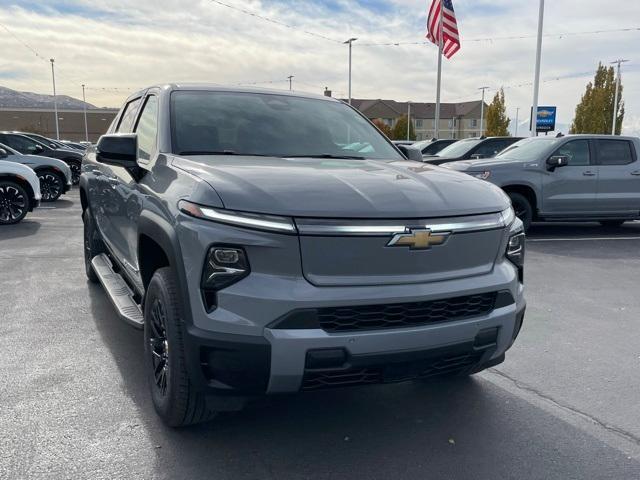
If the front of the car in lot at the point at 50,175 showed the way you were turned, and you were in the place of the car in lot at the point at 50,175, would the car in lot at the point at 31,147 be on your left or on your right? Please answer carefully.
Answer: on your left

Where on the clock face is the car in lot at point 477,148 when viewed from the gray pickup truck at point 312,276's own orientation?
The car in lot is roughly at 8 o'clock from the gray pickup truck.

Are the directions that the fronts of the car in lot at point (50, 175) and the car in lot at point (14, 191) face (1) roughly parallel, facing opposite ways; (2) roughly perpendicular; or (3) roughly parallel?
roughly parallel

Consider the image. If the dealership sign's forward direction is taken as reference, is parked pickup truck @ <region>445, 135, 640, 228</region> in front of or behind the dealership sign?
in front

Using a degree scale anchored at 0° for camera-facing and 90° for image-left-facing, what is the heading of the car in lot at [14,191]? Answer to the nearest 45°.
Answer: approximately 270°

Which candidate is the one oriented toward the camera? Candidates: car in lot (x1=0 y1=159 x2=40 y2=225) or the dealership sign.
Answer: the dealership sign

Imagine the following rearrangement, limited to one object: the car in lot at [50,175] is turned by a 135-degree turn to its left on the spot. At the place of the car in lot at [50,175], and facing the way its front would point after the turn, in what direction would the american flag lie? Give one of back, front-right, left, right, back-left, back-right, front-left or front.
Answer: back-right

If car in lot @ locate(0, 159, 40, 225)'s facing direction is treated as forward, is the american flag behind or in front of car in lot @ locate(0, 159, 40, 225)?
in front

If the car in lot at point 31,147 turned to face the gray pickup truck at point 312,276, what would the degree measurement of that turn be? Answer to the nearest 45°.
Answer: approximately 90° to its right

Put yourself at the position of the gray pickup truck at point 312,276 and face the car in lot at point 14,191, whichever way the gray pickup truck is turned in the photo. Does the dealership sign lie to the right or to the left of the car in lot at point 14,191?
right

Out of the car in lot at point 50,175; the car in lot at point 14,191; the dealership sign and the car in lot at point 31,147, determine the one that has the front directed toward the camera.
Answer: the dealership sign

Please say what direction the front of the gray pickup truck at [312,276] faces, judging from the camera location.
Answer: facing the viewer and to the right of the viewer

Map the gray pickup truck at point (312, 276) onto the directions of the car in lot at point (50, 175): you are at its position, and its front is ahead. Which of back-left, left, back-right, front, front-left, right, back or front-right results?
right

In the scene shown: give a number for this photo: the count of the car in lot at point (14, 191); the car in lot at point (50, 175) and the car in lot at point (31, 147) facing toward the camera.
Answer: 0

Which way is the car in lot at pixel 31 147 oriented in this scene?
to the viewer's right

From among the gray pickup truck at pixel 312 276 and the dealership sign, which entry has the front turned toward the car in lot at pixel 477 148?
the dealership sign

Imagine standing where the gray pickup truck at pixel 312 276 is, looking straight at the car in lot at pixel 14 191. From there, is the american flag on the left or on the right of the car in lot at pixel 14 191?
right

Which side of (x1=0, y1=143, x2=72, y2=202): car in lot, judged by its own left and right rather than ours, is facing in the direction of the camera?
right

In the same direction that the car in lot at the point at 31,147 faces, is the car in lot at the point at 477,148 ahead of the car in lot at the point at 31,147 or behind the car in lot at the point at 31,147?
ahead
